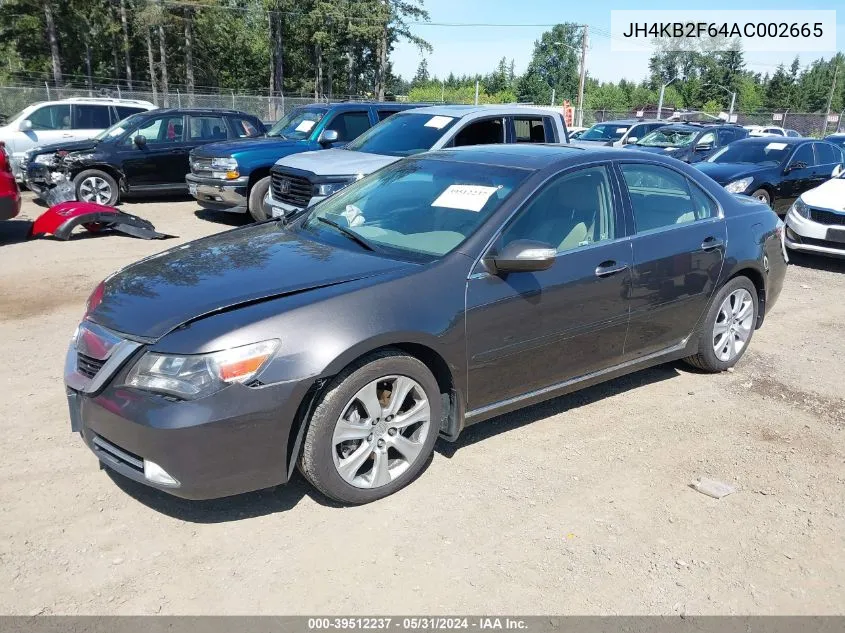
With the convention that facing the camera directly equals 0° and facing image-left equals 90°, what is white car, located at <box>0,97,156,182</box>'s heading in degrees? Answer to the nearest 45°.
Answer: approximately 90°

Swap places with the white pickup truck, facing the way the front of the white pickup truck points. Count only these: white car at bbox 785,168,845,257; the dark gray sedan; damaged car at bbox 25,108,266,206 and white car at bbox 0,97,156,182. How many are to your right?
2

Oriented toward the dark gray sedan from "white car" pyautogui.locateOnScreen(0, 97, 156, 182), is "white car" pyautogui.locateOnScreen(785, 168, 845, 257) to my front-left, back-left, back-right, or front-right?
front-left

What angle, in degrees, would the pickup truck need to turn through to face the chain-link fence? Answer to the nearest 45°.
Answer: approximately 180°

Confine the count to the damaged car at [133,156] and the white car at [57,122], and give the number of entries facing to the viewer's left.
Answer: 2

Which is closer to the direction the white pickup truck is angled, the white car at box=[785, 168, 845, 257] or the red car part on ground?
the red car part on ground

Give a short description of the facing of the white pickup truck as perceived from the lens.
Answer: facing the viewer and to the left of the viewer

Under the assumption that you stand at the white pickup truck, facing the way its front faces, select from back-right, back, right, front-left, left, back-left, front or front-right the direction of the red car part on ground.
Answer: front-right

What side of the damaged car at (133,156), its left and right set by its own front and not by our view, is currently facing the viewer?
left
